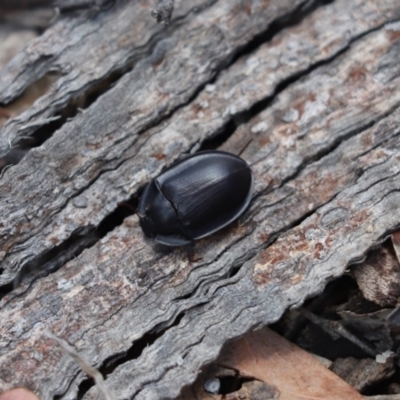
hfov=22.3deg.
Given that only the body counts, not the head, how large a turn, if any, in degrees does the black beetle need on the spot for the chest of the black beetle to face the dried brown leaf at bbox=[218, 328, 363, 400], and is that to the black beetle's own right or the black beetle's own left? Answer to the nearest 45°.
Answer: approximately 45° to the black beetle's own left

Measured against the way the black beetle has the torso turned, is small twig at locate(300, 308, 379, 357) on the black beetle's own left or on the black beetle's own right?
on the black beetle's own left

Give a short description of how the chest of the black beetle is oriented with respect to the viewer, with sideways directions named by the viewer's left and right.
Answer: facing the viewer and to the left of the viewer
